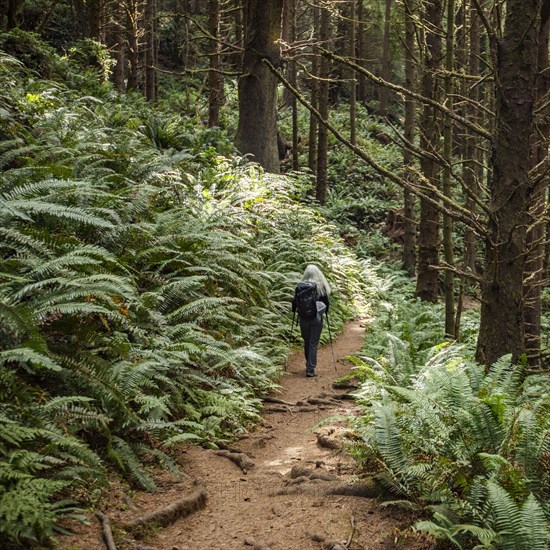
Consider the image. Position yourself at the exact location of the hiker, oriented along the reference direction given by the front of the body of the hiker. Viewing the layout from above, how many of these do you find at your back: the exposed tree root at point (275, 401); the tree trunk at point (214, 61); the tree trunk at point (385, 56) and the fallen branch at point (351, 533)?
2

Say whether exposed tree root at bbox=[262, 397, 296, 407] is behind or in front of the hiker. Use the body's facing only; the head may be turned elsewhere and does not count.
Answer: behind

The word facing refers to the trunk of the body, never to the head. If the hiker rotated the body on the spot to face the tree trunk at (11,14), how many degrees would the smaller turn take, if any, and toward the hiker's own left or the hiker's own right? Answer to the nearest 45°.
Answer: approximately 45° to the hiker's own left

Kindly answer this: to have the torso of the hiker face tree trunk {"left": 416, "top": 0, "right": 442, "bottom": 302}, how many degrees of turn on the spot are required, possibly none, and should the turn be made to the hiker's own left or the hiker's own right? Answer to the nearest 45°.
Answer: approximately 45° to the hiker's own right

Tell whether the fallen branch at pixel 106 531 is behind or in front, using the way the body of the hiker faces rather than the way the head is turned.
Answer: behind

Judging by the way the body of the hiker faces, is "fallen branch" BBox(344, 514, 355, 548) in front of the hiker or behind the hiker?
behind

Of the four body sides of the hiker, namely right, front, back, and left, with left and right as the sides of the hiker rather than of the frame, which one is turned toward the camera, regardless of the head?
back
